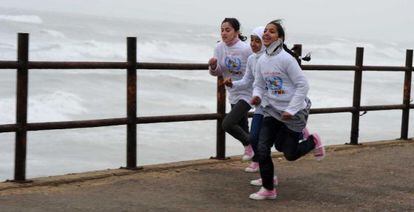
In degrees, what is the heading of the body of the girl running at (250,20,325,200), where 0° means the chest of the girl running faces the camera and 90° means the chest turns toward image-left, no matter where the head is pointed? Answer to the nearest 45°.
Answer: approximately 45°

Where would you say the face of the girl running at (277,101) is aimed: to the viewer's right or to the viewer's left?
to the viewer's left

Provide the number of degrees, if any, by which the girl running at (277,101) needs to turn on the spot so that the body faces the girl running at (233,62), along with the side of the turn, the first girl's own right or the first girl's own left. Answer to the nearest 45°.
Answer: approximately 90° to the first girl's own right

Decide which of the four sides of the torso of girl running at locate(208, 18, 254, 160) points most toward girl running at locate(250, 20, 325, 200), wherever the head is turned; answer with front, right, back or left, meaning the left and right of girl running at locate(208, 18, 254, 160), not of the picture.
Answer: left
